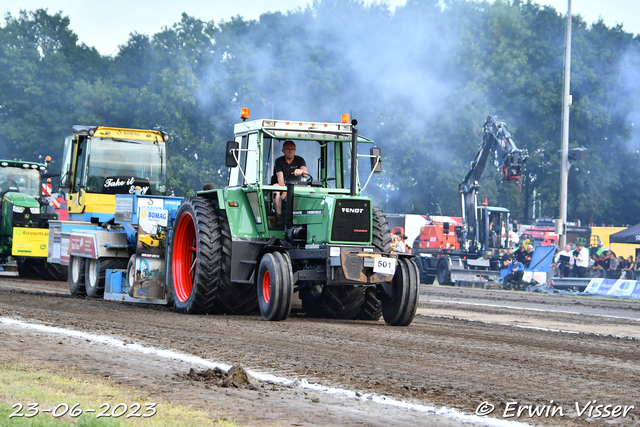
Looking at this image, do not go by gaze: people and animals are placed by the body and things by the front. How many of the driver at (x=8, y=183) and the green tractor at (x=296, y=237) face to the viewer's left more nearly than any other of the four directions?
0

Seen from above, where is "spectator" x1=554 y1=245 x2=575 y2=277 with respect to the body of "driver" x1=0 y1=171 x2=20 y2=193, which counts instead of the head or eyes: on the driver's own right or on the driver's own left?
on the driver's own left

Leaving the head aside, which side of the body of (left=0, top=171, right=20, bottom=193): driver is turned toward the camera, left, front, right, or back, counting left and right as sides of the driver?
front

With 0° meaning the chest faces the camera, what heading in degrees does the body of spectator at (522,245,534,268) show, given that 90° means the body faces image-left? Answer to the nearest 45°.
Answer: approximately 45°

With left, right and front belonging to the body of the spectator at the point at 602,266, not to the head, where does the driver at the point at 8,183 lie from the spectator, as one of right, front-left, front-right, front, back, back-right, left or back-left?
front

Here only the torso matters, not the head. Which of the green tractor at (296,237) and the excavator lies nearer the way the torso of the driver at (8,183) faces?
the green tractor

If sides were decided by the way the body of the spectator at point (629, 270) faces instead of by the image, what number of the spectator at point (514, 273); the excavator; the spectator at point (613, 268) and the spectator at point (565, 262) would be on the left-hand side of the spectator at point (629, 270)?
0

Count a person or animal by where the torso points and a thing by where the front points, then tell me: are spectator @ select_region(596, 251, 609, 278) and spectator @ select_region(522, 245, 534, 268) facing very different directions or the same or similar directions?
same or similar directions

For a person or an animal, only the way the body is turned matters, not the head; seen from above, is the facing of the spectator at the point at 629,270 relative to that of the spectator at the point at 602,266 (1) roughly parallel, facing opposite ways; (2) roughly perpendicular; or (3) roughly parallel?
roughly parallel

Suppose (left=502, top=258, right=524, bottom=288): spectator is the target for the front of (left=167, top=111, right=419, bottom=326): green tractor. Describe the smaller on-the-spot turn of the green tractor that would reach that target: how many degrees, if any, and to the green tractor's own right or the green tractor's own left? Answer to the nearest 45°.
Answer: approximately 90° to the green tractor's own left

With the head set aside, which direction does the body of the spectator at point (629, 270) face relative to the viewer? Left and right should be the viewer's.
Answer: facing the viewer and to the left of the viewer

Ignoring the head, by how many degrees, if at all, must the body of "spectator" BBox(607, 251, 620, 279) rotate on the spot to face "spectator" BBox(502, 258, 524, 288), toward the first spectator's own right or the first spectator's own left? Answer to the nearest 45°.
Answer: approximately 45° to the first spectator's own right

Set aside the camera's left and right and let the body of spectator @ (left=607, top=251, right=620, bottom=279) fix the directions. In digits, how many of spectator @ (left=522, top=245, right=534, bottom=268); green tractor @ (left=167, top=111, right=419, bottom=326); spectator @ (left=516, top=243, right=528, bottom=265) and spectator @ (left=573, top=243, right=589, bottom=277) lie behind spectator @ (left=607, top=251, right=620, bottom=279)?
0

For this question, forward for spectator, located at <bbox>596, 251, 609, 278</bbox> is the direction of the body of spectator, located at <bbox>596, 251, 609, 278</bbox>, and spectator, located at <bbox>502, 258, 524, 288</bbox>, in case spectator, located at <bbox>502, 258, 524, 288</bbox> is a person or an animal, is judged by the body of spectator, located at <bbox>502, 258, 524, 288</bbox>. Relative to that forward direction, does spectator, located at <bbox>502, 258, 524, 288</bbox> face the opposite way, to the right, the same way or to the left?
the same way

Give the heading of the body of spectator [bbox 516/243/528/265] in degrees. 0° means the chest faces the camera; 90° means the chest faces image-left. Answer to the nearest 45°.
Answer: approximately 45°

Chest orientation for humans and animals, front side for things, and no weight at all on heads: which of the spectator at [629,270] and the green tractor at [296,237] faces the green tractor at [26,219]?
the spectator

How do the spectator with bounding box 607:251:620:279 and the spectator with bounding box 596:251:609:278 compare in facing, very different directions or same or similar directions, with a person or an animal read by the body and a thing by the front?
same or similar directions

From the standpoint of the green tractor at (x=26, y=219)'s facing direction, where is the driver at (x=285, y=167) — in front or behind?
in front

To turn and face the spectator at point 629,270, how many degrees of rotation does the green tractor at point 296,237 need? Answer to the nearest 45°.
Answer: approximately 90° to its left

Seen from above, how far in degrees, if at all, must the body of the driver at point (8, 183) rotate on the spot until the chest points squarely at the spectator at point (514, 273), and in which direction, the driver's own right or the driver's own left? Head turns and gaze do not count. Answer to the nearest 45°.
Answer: approximately 90° to the driver's own left

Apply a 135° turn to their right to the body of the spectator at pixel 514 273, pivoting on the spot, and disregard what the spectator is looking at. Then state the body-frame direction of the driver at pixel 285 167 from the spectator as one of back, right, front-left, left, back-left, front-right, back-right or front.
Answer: back

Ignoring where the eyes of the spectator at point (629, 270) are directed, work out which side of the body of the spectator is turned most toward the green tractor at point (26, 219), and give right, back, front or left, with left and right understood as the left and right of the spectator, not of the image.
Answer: front

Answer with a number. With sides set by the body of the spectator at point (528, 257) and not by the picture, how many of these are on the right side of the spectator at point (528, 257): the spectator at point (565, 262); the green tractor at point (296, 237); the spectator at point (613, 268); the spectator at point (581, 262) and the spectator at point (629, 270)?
0
